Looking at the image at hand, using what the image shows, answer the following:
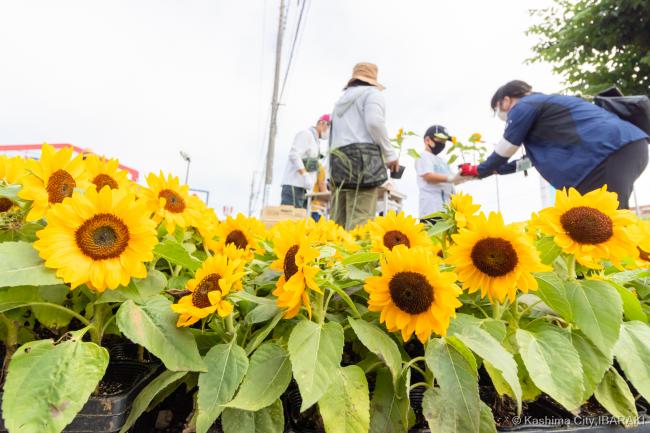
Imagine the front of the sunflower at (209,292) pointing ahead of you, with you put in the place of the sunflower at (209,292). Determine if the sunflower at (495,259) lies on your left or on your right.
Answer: on your left

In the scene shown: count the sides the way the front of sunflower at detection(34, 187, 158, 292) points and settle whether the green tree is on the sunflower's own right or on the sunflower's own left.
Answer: on the sunflower's own left

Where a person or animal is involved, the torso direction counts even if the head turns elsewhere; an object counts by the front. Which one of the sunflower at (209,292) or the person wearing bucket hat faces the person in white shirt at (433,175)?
the person wearing bucket hat

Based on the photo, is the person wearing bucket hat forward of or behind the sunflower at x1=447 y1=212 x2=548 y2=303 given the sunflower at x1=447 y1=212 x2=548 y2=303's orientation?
behind

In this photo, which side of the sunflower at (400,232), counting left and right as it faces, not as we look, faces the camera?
front

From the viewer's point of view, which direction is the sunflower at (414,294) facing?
toward the camera

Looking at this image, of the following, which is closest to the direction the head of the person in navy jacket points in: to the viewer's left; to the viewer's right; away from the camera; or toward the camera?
to the viewer's left

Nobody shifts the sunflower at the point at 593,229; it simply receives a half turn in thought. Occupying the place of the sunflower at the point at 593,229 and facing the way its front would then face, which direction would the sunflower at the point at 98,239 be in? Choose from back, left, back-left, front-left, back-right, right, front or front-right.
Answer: back-left

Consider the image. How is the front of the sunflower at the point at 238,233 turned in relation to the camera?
facing the viewer

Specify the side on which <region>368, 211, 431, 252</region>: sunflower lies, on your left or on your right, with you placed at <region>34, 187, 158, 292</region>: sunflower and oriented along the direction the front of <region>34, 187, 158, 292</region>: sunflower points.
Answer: on your left

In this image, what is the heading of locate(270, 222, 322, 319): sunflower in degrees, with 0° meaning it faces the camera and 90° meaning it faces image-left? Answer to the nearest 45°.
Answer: approximately 45°

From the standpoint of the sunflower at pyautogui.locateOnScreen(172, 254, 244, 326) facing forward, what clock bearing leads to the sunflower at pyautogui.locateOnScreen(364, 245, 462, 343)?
the sunflower at pyautogui.locateOnScreen(364, 245, 462, 343) is roughly at 8 o'clock from the sunflower at pyautogui.locateOnScreen(172, 254, 244, 326).
